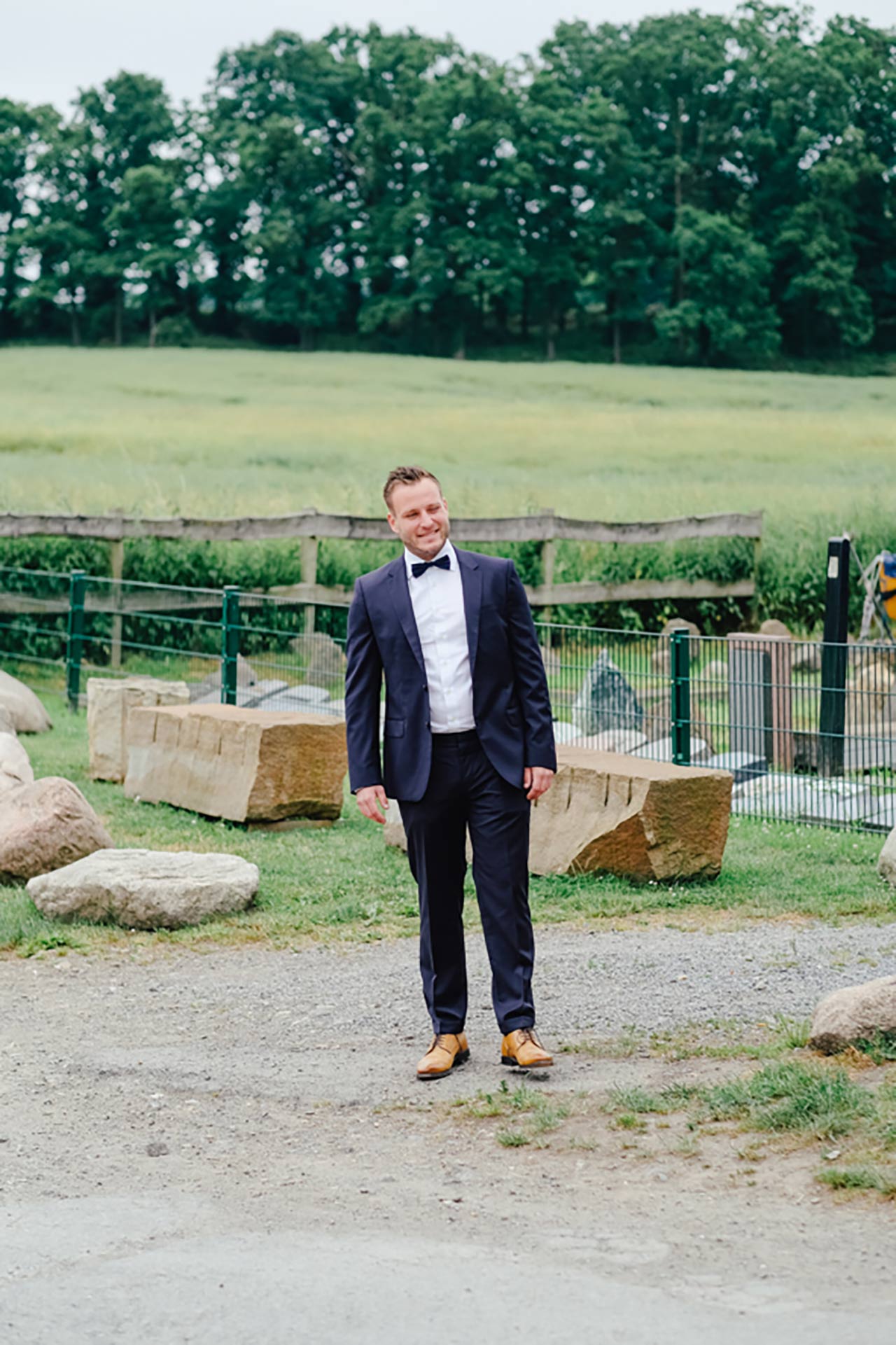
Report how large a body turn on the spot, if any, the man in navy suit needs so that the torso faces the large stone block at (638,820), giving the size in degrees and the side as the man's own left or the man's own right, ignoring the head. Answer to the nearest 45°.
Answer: approximately 180°

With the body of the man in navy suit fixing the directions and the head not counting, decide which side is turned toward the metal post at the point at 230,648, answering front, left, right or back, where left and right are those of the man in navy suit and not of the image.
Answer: back

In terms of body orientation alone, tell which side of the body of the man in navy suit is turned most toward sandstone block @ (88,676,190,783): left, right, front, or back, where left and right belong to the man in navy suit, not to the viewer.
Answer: back

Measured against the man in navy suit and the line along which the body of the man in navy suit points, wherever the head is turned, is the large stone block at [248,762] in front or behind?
behind

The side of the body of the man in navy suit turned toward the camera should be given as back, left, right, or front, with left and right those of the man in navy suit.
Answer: front

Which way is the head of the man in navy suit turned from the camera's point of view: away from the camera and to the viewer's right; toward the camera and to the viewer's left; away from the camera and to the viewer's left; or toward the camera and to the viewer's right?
toward the camera and to the viewer's right

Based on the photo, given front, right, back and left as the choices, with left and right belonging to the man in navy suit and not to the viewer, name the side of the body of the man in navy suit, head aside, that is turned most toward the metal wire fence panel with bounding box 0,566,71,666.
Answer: back

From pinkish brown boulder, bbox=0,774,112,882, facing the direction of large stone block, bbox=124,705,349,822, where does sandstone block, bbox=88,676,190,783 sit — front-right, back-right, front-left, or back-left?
front-left

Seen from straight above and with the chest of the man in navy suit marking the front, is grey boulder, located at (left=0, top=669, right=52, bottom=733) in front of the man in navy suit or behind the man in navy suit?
behind

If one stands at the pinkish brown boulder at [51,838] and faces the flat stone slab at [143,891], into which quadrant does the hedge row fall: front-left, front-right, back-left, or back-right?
back-left

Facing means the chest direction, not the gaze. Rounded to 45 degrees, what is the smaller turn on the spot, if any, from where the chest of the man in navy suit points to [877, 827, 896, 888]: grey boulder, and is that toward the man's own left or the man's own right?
approximately 135° to the man's own left

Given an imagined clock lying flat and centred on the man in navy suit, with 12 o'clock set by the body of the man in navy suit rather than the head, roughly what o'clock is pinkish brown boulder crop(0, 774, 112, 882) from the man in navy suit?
The pinkish brown boulder is roughly at 5 o'clock from the man in navy suit.
